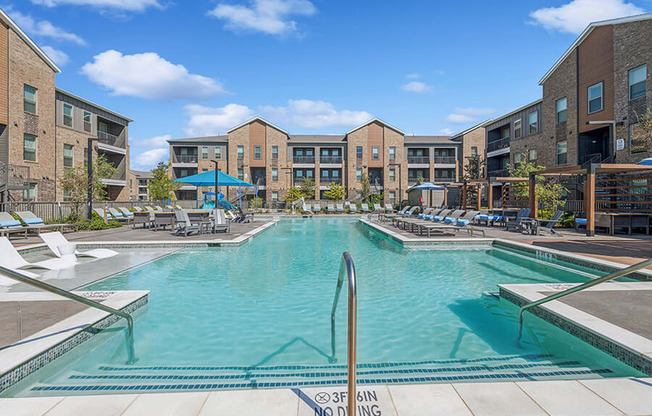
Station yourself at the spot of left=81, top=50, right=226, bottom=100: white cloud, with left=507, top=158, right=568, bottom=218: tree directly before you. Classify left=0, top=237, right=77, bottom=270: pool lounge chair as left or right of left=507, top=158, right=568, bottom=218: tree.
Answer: right

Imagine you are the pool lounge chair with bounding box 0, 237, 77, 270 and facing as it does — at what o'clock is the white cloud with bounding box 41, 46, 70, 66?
The white cloud is roughly at 9 o'clock from the pool lounge chair.

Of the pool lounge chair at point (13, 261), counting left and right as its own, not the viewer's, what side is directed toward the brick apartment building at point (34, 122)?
left

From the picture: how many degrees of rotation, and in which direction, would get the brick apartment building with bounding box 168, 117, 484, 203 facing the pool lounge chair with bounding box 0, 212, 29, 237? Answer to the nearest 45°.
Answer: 0° — it already faces it

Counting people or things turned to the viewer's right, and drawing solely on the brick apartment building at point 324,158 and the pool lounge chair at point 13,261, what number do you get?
1

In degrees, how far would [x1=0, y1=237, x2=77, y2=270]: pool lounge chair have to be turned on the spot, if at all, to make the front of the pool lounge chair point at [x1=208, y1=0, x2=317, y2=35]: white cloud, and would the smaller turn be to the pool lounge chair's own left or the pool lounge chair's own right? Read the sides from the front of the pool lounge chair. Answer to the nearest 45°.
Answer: approximately 45° to the pool lounge chair's own left

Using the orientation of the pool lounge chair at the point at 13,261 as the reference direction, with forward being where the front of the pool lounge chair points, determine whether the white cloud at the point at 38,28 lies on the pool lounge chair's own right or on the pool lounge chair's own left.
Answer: on the pool lounge chair's own left

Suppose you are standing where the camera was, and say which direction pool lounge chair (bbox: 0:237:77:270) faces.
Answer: facing to the right of the viewer
